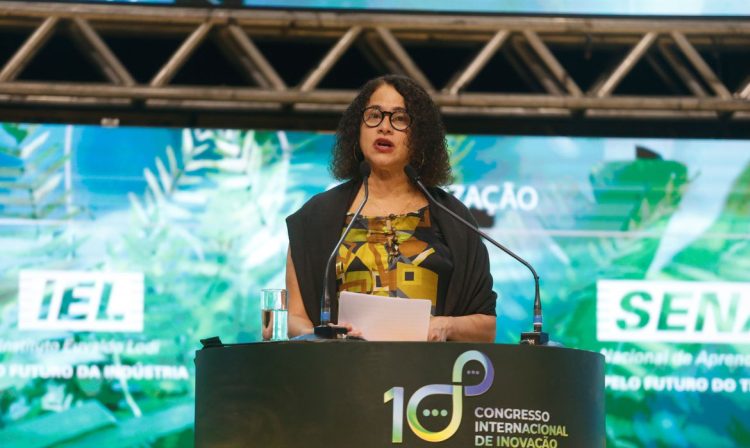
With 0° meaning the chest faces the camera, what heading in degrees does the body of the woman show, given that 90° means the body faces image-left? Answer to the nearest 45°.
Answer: approximately 0°

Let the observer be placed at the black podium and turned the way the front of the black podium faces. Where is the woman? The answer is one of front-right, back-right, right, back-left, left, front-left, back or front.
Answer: back

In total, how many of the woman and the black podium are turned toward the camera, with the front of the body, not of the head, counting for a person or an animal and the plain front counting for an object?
2
